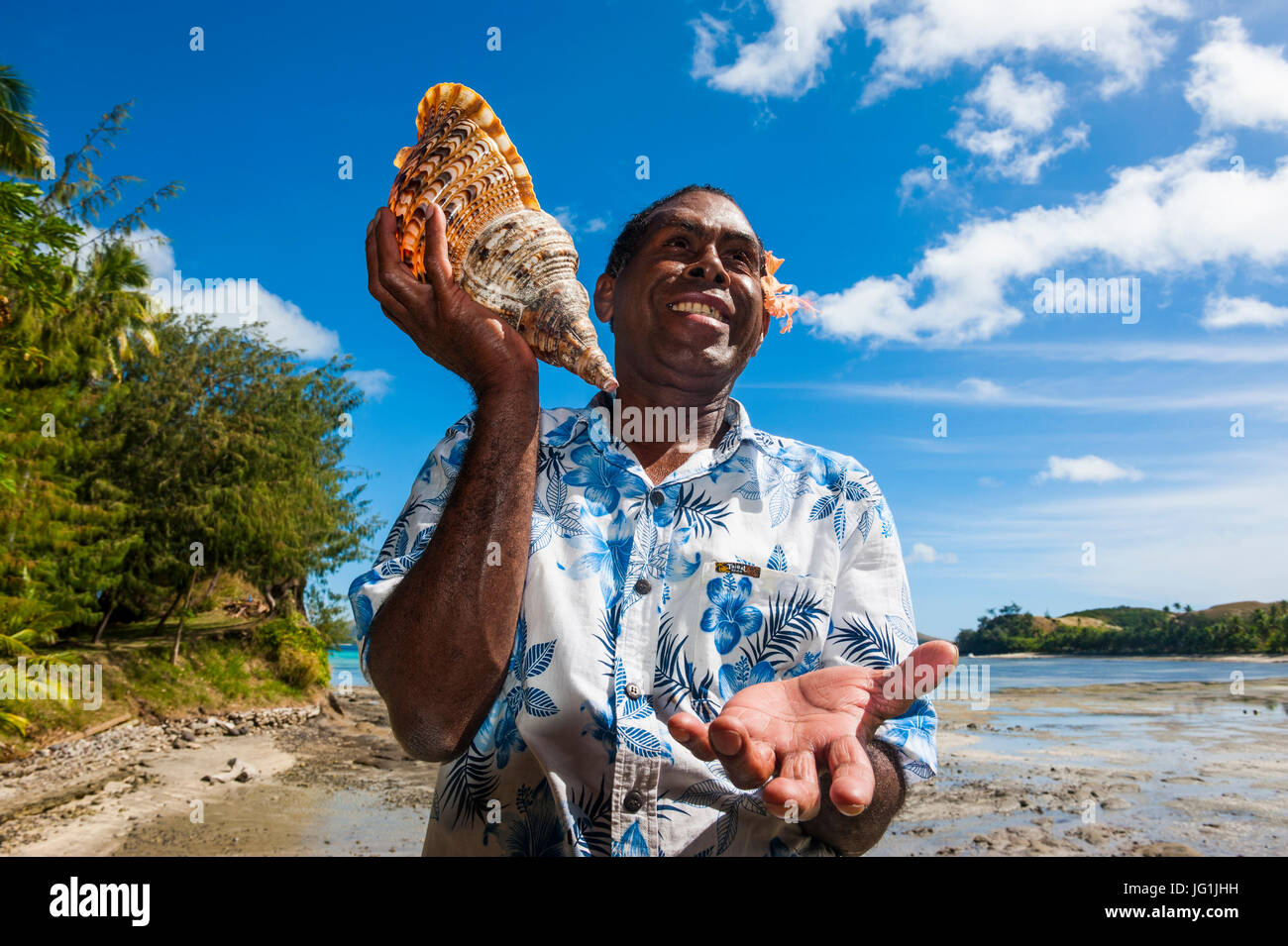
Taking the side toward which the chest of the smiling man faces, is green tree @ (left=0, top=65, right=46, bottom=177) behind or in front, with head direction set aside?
behind

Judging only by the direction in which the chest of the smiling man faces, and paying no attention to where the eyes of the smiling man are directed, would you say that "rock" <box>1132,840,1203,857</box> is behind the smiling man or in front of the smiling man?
behind

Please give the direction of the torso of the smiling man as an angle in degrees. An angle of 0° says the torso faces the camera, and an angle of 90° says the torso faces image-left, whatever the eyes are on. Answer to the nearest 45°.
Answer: approximately 0°
